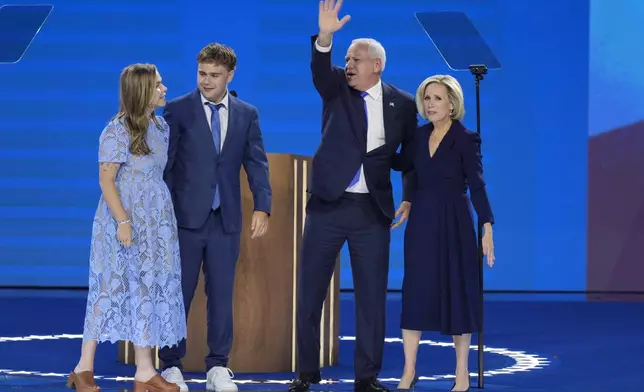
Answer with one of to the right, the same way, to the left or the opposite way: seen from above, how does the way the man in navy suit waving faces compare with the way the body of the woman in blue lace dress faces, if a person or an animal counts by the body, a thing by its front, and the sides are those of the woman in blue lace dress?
to the right

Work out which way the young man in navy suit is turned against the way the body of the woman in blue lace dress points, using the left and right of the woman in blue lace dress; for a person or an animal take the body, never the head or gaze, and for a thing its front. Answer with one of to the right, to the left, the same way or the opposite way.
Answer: to the right

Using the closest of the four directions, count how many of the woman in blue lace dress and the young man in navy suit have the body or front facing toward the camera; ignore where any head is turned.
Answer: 1

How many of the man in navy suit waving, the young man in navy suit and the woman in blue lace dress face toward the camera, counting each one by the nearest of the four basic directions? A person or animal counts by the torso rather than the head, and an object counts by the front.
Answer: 2

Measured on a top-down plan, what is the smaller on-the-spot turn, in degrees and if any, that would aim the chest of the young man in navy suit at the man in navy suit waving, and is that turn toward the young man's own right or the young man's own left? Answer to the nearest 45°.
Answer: approximately 90° to the young man's own left

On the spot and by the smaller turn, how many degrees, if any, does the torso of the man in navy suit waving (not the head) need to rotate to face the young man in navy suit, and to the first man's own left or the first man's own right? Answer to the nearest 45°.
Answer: approximately 90° to the first man's own right

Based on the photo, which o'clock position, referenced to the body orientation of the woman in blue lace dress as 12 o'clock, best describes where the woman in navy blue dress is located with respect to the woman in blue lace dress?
The woman in navy blue dress is roughly at 12 o'clock from the woman in blue lace dress.

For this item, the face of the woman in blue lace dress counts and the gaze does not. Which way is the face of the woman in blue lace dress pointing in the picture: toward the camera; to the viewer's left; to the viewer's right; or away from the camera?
to the viewer's right

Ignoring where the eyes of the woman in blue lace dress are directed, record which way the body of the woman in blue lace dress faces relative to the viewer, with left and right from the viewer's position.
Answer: facing to the right of the viewer

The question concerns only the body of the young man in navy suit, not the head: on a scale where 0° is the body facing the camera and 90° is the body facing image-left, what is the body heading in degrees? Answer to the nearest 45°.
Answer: approximately 0°
